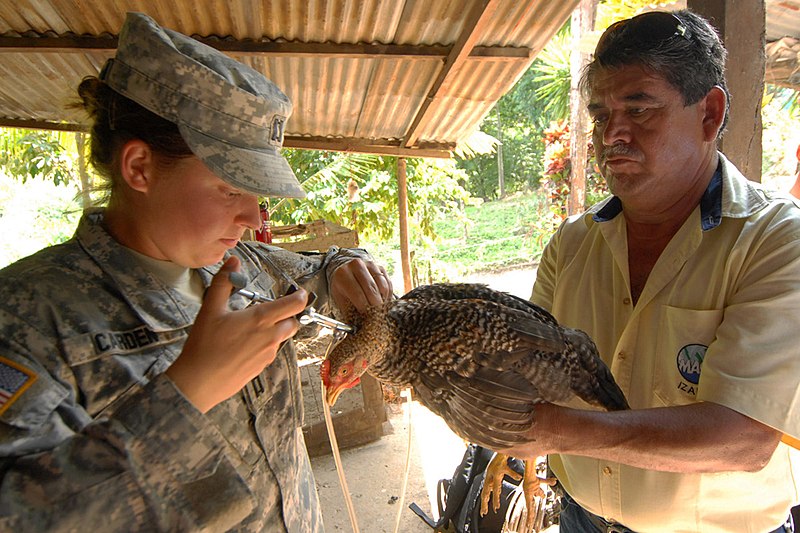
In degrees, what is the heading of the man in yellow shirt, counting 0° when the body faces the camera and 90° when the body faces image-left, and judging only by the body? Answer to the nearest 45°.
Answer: approximately 45°

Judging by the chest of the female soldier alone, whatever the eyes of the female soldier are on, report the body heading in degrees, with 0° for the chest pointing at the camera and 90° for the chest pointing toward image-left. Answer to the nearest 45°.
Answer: approximately 315°

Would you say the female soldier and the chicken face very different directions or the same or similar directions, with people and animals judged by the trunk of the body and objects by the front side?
very different directions

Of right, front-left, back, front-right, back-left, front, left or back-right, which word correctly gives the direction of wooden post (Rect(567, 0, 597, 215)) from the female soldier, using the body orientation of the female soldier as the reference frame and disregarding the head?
left

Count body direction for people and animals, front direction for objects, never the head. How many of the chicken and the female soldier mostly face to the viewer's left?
1

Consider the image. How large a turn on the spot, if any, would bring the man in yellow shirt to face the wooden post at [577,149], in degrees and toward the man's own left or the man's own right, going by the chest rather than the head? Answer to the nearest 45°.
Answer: approximately 135° to the man's own right

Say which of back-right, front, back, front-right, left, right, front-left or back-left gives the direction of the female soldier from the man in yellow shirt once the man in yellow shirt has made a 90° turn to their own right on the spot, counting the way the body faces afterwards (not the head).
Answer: left

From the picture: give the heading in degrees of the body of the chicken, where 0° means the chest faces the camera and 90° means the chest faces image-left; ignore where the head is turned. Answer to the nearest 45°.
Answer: approximately 90°

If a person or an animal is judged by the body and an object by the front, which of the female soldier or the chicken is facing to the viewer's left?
the chicken

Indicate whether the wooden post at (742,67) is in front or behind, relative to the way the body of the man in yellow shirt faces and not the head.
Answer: behind
